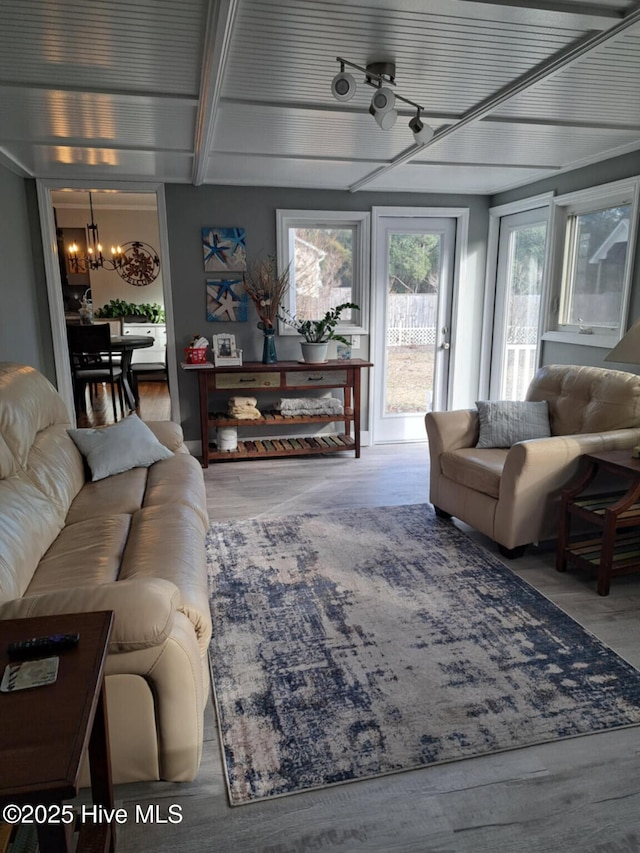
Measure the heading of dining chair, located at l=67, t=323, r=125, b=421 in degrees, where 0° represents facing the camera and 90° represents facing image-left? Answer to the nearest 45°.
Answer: approximately 225°

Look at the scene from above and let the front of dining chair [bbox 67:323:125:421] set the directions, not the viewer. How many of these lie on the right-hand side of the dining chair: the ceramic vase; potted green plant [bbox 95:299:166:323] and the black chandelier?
1

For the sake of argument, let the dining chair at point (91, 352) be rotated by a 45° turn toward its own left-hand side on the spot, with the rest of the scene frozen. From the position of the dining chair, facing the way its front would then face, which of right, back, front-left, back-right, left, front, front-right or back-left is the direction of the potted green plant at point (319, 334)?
back-right

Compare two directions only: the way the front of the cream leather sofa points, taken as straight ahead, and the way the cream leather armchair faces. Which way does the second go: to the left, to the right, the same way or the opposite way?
the opposite way

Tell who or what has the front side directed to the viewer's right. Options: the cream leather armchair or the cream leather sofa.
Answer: the cream leather sofa

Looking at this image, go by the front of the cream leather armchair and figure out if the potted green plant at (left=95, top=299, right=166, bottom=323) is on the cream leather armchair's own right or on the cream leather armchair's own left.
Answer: on the cream leather armchair's own right

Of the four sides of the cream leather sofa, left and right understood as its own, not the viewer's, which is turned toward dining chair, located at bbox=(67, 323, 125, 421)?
left

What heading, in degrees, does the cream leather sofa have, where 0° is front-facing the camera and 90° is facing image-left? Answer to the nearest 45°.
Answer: approximately 270°

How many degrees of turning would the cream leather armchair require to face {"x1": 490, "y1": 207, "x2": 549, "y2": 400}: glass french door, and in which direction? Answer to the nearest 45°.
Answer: approximately 135° to its right

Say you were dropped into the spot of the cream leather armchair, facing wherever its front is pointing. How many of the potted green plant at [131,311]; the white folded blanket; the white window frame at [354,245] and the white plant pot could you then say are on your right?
4

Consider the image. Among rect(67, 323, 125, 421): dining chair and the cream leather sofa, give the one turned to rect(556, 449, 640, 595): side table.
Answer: the cream leather sofa

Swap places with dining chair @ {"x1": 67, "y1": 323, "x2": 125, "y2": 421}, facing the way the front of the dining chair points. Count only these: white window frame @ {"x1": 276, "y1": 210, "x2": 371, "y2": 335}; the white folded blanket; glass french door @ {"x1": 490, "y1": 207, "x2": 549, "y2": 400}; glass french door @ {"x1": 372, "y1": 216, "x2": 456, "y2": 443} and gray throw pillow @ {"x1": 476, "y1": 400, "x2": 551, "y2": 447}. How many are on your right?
5

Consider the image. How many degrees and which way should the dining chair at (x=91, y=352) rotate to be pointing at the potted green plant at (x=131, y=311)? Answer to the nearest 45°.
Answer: approximately 45° to its left

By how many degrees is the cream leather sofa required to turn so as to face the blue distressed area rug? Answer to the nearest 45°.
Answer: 0° — it already faces it

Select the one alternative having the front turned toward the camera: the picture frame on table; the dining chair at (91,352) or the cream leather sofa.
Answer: the picture frame on table

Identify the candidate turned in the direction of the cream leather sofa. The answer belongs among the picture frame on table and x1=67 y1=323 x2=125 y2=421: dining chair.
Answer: the picture frame on table

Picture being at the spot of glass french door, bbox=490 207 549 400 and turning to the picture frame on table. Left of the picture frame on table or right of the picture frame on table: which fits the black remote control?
left
